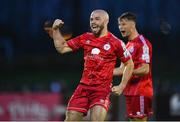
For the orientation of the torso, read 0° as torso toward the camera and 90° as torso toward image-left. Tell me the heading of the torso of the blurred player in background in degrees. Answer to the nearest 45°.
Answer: approximately 45°

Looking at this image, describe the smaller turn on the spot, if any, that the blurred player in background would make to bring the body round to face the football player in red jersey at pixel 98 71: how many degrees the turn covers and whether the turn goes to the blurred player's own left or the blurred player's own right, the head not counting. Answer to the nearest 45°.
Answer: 0° — they already face them
